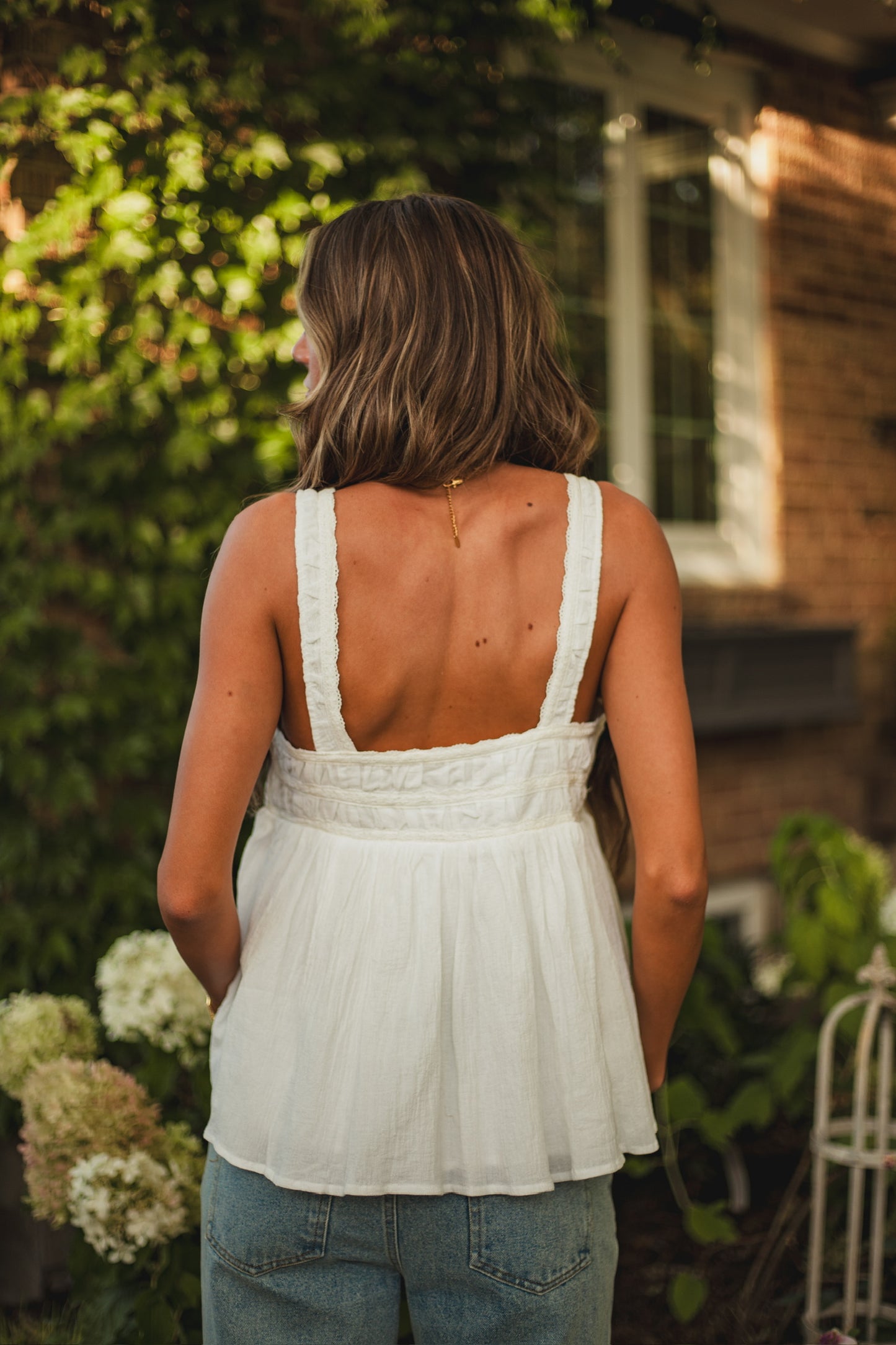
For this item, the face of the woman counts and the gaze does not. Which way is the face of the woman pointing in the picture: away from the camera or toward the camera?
away from the camera

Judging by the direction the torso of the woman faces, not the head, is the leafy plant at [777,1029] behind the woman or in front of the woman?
in front

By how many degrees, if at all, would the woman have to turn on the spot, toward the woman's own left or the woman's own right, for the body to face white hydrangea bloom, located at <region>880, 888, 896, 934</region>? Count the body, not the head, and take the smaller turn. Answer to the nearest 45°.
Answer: approximately 45° to the woman's own right

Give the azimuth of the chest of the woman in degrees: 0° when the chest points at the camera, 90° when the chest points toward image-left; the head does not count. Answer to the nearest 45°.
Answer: approximately 180°

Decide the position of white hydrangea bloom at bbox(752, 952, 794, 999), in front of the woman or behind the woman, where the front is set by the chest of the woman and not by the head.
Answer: in front

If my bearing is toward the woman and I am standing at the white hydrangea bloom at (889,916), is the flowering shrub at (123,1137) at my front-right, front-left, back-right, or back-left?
front-right

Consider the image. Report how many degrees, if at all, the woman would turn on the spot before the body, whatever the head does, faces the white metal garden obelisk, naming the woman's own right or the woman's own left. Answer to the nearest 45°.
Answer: approximately 45° to the woman's own right
